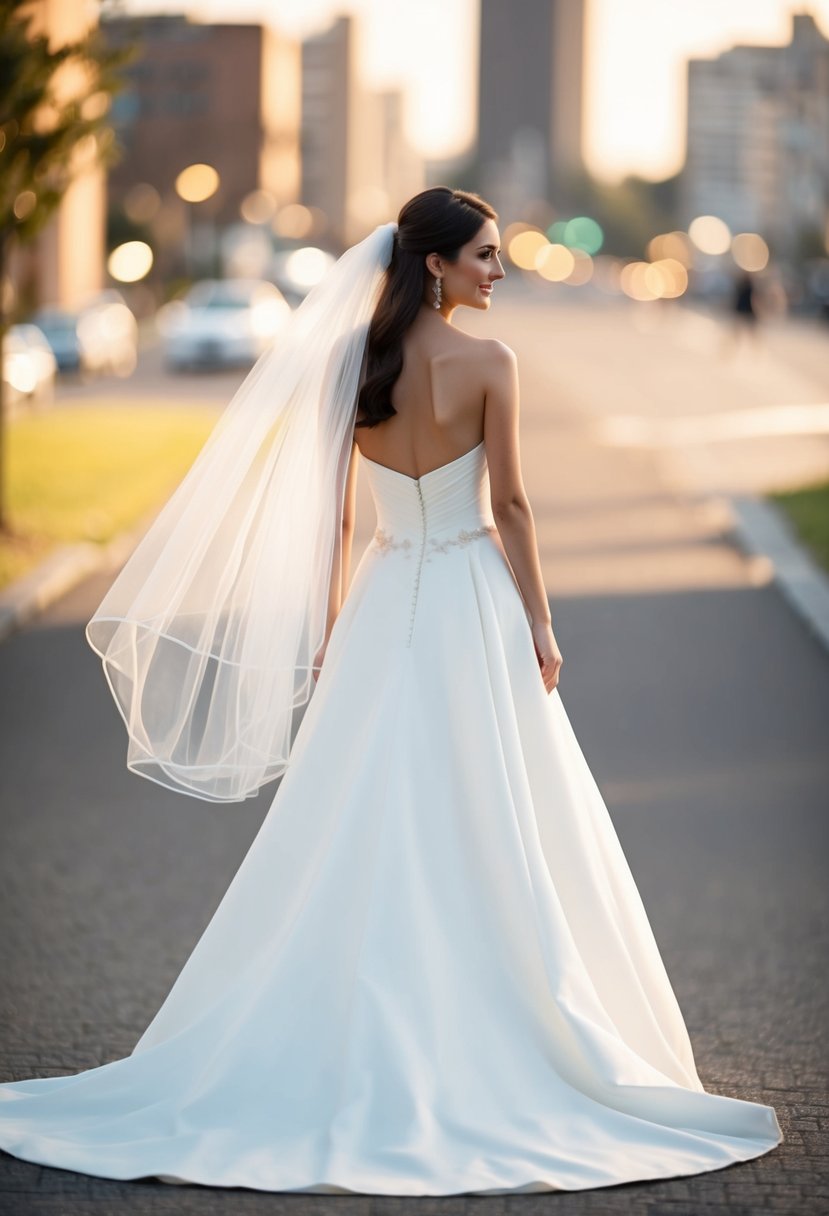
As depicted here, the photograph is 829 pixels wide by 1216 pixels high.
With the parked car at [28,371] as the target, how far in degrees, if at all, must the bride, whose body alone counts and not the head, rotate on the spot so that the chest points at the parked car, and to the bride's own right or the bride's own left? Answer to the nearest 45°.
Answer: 0° — they already face it

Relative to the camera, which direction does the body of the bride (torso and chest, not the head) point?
away from the camera

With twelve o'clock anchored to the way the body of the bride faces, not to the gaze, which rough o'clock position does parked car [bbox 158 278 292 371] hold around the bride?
The parked car is roughly at 12 o'clock from the bride.

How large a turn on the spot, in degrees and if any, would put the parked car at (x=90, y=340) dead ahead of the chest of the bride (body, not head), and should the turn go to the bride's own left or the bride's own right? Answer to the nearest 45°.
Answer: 0° — they already face it

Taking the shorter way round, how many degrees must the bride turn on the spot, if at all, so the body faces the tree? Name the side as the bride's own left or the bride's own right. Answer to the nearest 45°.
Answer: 0° — they already face it

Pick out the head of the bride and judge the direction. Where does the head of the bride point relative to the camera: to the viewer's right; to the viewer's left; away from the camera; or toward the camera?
to the viewer's right
